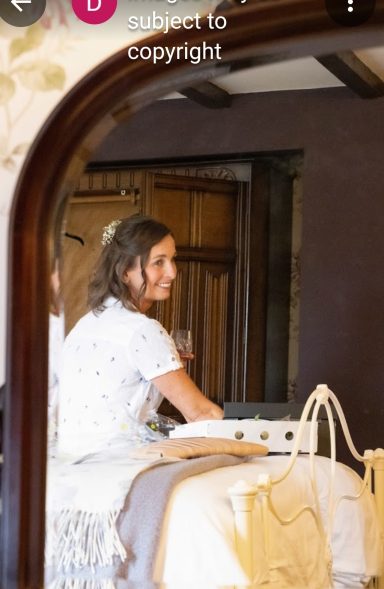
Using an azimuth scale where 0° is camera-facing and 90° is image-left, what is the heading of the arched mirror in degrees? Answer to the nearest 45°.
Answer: approximately 0°
